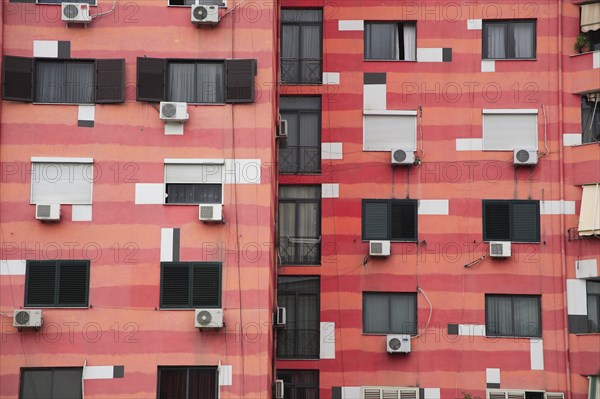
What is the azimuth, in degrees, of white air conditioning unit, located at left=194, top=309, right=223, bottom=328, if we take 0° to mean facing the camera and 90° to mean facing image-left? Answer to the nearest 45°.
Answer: approximately 0°

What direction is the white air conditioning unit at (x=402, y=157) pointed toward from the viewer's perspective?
toward the camera

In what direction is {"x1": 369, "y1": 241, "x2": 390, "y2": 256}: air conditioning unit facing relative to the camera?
toward the camera

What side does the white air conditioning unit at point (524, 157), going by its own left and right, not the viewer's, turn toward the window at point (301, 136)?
right

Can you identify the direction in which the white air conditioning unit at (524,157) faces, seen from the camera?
facing the viewer

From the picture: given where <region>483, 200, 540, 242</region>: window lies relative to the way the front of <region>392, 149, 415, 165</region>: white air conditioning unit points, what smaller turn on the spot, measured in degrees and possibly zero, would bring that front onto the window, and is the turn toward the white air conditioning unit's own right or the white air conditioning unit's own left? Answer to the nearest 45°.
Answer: approximately 90° to the white air conditioning unit's own left

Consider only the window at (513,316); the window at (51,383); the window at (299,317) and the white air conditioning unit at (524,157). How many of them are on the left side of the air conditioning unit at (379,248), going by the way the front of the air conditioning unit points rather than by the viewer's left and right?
2

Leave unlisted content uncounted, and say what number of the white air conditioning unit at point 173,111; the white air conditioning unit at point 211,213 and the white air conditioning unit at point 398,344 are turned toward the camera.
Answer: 3

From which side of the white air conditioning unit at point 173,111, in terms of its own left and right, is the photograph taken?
front

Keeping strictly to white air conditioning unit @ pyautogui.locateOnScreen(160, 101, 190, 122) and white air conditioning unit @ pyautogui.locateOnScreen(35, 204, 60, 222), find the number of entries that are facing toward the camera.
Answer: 2

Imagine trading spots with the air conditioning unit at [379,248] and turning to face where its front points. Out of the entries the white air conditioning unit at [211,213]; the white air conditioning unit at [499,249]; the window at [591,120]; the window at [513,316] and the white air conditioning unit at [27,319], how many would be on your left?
3

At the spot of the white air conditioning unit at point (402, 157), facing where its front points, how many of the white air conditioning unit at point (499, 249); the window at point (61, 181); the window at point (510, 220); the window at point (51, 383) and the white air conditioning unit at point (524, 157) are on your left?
3

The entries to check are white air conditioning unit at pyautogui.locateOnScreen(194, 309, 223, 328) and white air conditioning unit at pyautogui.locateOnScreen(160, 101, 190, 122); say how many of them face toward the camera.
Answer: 2
